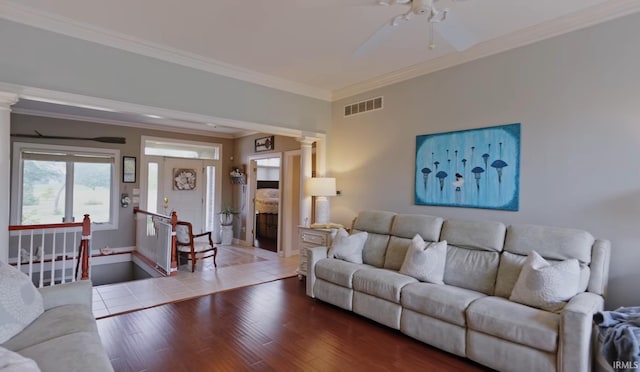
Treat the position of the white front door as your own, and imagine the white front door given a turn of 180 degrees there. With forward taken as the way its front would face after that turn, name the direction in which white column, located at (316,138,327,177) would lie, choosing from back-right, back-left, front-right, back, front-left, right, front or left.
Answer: back-right

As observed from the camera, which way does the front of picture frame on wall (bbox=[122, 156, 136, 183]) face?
facing the viewer

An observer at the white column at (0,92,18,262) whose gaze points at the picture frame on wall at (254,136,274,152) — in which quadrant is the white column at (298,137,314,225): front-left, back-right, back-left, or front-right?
front-right

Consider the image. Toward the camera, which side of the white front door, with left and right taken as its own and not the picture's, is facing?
front

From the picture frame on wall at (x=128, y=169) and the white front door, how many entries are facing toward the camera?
2

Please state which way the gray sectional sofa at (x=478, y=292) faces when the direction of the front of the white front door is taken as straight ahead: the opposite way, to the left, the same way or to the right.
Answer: to the right

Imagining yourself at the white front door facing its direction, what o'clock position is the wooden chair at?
The wooden chair is roughly at 12 o'clock from the white front door.

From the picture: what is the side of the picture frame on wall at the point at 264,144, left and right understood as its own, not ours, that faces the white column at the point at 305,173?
left

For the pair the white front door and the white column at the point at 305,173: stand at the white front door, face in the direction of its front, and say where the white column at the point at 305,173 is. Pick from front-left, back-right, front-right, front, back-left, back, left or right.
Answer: front-left

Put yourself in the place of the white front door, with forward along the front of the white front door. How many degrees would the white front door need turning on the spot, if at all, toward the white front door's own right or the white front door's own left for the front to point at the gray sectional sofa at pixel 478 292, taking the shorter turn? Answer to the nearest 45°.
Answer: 0° — it already faces it

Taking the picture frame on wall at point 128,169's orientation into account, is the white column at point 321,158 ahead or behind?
ahead

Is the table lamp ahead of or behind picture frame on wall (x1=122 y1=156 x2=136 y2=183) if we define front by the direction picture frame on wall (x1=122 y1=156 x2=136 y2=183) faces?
ahead

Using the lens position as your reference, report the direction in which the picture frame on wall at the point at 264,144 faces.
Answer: facing the viewer and to the left of the viewer

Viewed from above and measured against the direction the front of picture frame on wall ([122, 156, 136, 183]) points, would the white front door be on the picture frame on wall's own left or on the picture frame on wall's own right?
on the picture frame on wall's own left

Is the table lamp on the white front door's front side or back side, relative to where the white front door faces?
on the front side

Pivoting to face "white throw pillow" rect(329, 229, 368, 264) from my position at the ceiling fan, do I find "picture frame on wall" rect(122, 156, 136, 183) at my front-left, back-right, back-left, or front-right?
front-left

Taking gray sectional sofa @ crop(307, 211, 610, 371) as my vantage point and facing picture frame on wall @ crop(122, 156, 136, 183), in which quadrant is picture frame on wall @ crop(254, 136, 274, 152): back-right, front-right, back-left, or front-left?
front-right
